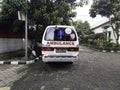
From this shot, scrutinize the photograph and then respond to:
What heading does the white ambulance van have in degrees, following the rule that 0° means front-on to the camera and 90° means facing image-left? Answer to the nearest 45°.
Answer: approximately 180°
